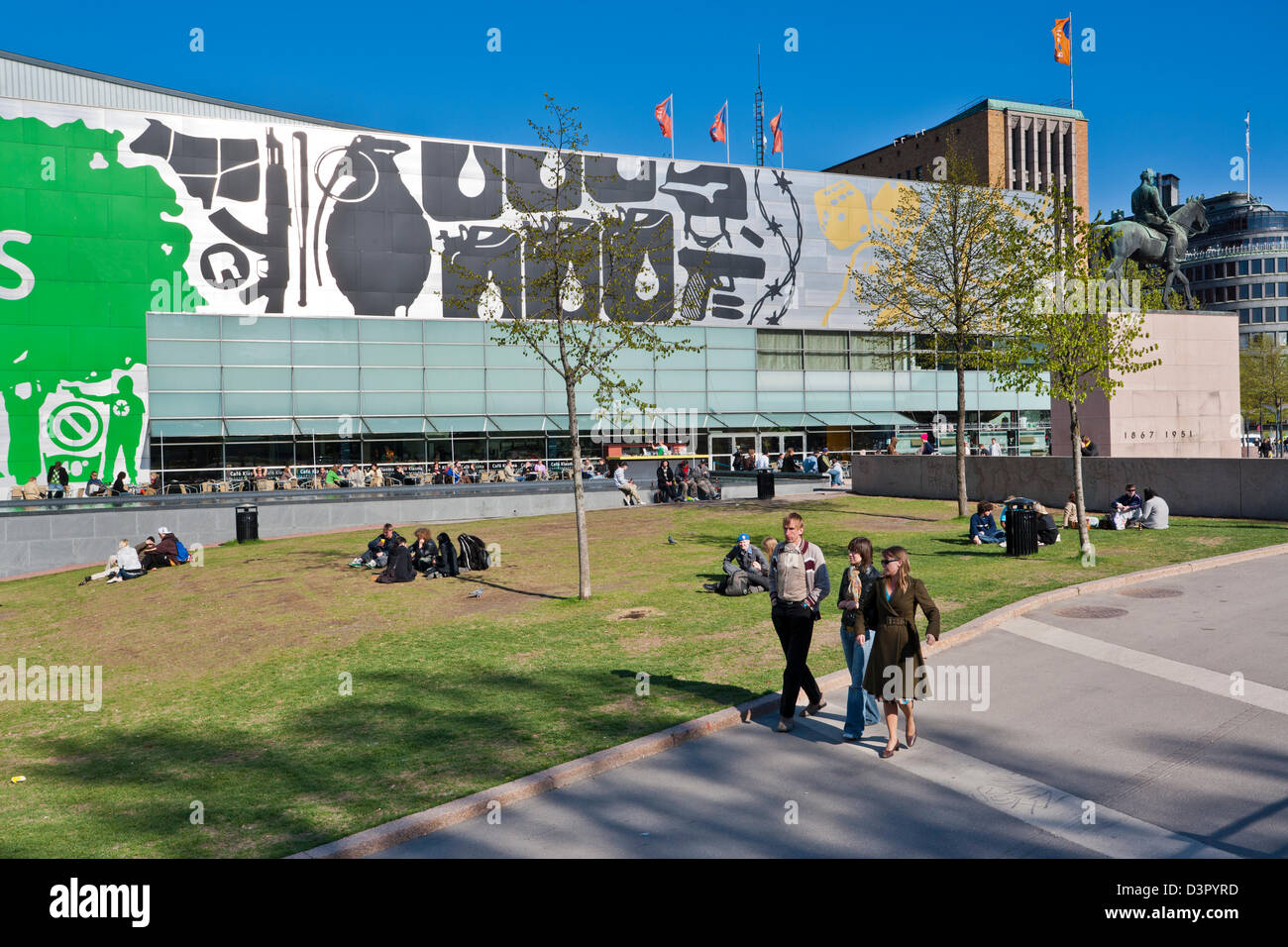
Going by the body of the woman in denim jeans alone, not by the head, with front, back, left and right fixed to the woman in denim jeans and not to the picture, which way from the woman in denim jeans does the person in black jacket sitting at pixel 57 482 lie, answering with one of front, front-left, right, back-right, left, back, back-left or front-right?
right

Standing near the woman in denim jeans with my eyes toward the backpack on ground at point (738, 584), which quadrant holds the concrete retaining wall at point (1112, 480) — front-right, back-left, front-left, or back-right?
front-right

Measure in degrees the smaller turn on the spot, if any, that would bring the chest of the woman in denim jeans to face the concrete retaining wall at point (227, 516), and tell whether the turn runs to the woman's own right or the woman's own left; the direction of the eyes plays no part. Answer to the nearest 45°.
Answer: approximately 90° to the woman's own right

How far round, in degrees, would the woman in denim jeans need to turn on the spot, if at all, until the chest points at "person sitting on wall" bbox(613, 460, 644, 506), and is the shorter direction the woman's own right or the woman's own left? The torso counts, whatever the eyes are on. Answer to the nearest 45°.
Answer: approximately 135° to the woman's own right

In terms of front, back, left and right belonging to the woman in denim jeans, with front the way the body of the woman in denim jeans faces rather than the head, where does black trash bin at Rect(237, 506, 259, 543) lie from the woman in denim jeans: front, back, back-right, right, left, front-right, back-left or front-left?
right

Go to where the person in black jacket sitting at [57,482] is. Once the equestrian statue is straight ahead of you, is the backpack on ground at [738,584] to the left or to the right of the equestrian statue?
right

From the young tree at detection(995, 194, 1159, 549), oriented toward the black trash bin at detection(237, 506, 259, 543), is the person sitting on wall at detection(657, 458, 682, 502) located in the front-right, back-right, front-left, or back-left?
front-right

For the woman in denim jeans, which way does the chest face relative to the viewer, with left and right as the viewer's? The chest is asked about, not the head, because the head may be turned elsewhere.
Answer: facing the viewer and to the left of the viewer

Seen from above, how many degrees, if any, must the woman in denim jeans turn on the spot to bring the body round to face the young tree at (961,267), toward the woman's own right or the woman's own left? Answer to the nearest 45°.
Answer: approximately 135° to the woman's own right
